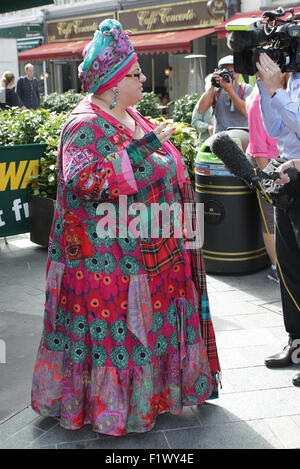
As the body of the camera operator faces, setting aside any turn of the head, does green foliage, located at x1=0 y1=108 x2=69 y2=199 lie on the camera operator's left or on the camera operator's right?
on the camera operator's right

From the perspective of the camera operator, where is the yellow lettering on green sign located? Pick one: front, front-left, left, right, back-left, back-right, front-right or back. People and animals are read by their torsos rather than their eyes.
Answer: front-right

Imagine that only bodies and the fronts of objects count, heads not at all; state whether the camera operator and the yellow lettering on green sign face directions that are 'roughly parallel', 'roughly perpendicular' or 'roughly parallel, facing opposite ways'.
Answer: roughly perpendicular

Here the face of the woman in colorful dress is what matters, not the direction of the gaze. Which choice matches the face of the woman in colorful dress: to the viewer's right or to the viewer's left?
to the viewer's right

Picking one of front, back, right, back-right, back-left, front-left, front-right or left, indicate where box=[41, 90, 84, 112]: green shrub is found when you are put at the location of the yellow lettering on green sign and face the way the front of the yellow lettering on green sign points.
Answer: back

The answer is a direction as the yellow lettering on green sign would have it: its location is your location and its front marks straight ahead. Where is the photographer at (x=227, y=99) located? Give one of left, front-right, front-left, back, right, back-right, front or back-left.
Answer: left

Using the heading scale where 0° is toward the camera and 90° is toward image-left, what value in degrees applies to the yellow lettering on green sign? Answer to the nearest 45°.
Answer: approximately 0°

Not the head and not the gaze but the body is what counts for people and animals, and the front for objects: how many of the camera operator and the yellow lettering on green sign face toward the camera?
1

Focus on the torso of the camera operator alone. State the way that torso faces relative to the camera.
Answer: to the viewer's left

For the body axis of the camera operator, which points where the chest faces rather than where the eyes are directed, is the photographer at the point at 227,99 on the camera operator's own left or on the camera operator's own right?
on the camera operator's own right

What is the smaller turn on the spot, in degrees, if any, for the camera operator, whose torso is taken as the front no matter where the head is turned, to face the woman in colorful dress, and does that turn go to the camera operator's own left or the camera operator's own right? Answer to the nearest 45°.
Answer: approximately 45° to the camera operator's own left

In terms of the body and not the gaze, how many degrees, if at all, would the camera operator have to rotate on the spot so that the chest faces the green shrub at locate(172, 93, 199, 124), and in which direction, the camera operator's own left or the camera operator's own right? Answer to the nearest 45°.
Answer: approximately 90° to the camera operator's own right
